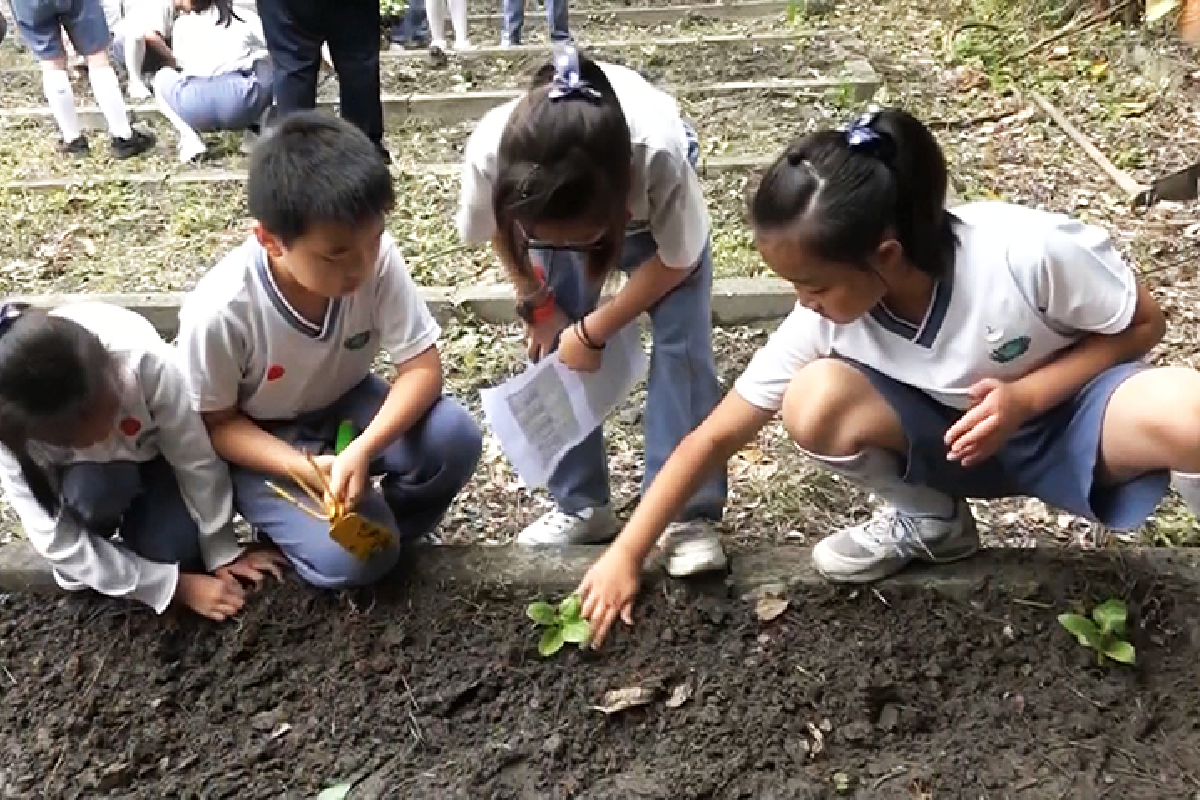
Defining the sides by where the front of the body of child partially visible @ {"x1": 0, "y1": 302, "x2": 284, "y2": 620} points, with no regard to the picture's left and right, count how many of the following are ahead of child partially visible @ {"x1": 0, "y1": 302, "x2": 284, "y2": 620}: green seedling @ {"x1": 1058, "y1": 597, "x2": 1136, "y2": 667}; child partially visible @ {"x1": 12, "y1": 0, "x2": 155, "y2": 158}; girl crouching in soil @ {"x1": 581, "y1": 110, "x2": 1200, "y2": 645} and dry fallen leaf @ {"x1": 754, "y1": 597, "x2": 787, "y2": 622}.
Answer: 3

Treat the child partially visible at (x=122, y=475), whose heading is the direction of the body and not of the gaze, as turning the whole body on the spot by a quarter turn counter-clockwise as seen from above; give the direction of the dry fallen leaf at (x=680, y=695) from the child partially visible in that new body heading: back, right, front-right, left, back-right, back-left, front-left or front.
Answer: right

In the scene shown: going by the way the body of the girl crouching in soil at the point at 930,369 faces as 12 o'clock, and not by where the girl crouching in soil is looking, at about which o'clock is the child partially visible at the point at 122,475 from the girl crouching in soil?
The child partially visible is roughly at 1 o'clock from the girl crouching in soil.

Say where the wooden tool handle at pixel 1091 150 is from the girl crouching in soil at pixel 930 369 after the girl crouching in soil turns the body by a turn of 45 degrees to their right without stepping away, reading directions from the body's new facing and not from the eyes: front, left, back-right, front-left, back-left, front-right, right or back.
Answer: right

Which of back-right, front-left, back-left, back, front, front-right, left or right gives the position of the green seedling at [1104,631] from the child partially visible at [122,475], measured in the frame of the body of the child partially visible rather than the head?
front

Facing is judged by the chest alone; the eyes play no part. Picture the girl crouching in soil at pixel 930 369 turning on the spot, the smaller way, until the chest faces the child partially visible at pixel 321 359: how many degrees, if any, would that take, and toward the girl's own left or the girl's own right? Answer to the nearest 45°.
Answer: approximately 45° to the girl's own right

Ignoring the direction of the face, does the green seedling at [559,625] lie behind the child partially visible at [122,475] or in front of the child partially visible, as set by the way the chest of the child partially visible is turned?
in front

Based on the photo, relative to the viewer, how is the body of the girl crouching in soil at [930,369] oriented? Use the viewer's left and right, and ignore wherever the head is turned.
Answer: facing the viewer and to the left of the viewer

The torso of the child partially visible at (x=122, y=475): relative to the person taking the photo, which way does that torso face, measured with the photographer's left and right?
facing the viewer and to the right of the viewer

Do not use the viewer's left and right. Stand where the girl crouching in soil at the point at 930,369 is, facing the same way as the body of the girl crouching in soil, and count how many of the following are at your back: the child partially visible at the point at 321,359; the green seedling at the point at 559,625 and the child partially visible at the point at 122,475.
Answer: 0

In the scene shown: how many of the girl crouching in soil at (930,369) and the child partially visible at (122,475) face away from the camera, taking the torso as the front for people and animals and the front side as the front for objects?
0

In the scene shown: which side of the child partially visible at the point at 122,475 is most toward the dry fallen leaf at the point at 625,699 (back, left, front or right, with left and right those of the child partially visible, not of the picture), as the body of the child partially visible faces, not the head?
front

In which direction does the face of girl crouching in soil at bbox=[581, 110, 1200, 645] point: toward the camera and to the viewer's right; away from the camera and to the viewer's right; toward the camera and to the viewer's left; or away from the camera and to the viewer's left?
toward the camera and to the viewer's left
